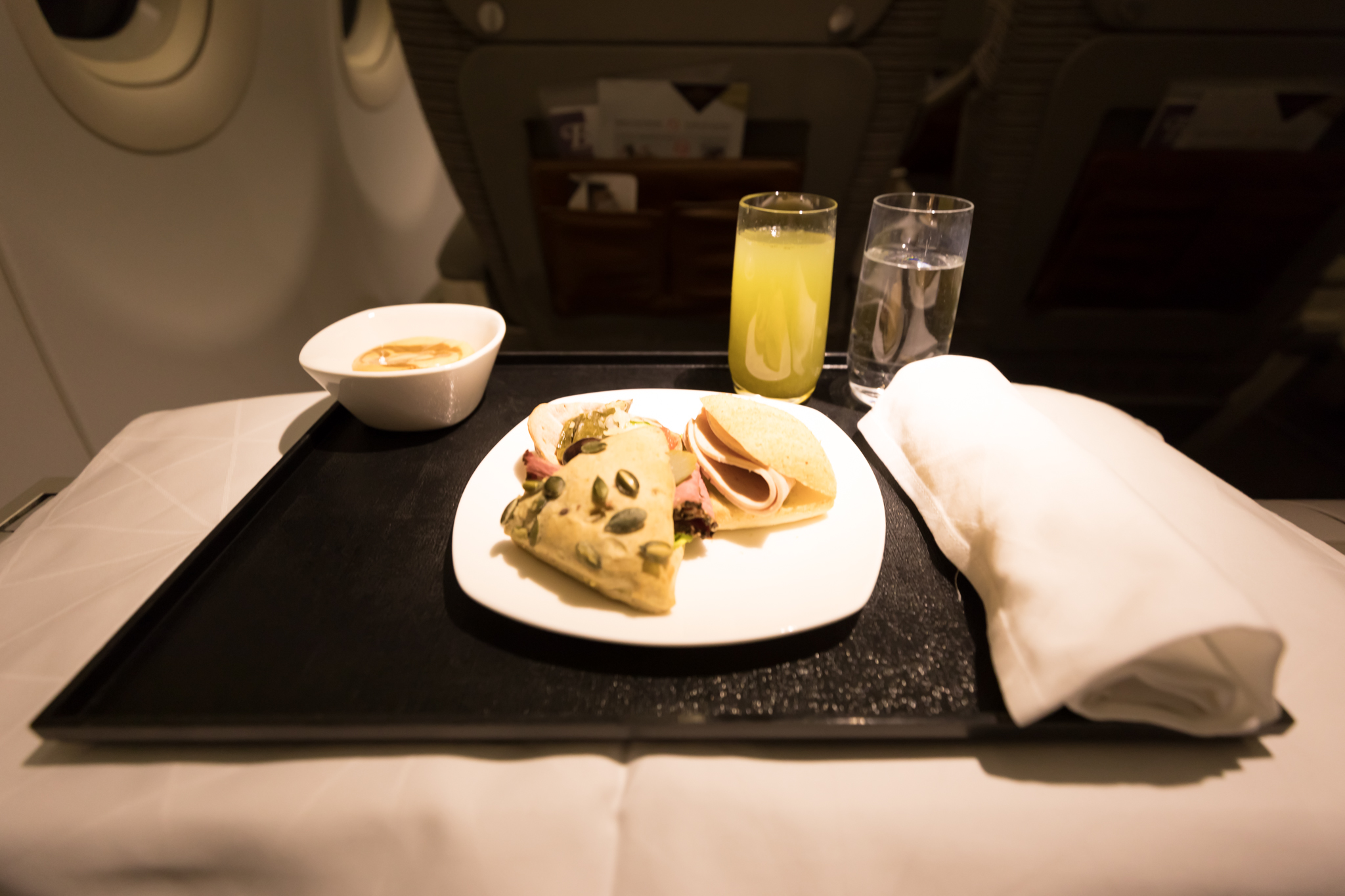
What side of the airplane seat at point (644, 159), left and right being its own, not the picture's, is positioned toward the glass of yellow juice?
back

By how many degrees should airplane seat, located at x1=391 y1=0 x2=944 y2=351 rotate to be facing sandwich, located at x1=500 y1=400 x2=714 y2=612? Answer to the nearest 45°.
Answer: approximately 180°

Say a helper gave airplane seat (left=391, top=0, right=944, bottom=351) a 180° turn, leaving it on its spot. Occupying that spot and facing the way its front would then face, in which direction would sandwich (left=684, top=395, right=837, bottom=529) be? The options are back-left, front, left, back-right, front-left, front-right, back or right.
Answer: front

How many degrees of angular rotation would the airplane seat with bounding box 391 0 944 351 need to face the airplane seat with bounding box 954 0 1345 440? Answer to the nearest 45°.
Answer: approximately 90° to its right

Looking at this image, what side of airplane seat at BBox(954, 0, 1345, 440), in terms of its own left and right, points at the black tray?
back

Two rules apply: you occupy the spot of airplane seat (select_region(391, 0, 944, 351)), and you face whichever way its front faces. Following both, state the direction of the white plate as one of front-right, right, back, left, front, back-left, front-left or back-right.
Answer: back

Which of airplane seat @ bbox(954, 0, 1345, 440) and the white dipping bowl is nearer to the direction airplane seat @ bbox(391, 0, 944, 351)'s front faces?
the airplane seat

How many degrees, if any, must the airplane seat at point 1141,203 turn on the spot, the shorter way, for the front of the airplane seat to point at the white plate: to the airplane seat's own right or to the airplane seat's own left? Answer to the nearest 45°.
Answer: approximately 180°

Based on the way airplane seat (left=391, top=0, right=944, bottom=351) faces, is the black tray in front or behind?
behind

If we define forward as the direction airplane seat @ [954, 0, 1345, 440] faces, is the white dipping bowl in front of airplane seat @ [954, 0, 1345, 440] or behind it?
behind

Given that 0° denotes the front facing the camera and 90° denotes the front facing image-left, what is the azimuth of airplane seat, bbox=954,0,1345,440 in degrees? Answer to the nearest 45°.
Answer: approximately 180°

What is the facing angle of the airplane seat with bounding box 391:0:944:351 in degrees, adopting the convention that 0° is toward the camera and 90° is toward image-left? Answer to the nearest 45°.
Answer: approximately 180°

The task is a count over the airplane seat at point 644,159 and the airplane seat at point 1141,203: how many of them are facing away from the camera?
2

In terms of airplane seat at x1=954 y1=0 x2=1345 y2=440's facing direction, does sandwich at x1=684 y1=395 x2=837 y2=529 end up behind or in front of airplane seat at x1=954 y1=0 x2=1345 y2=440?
behind
